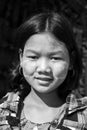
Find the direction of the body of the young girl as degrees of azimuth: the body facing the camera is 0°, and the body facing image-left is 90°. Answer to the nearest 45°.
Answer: approximately 0°
